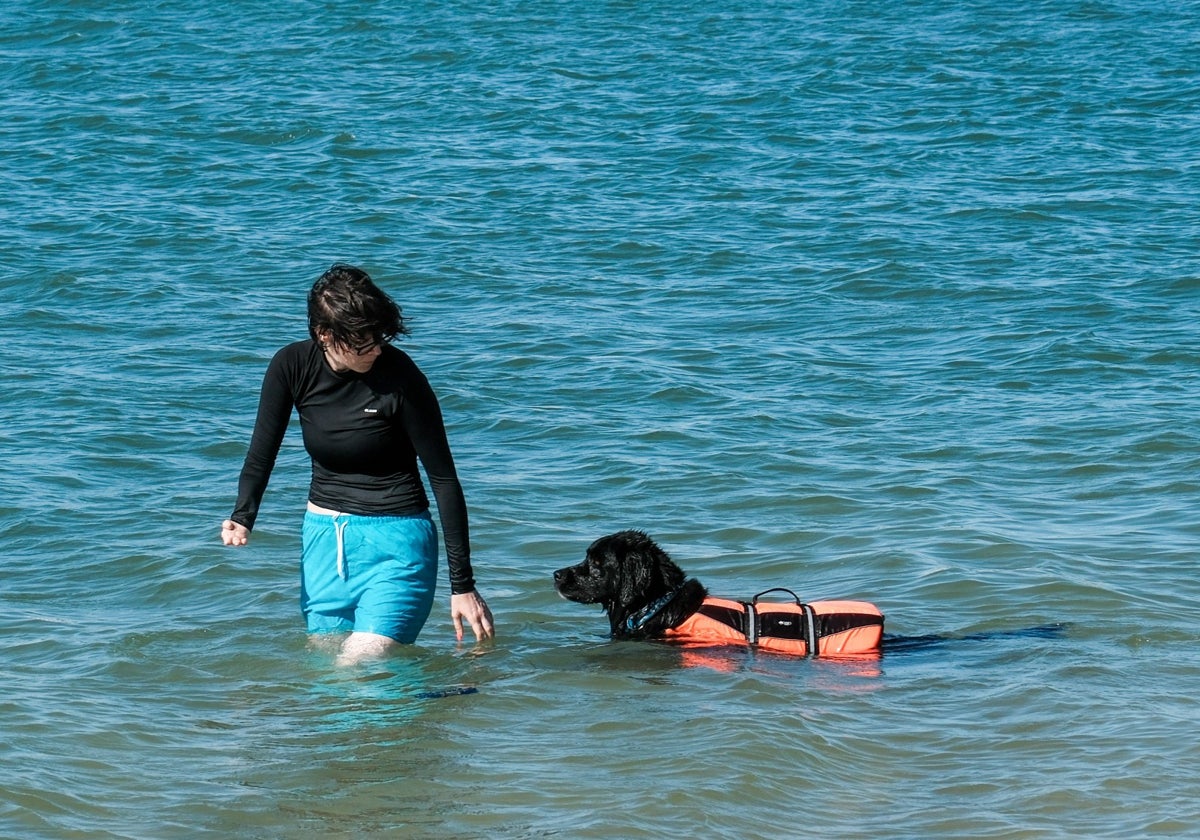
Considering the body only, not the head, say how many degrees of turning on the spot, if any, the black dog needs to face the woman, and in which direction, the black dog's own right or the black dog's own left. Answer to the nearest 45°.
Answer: approximately 45° to the black dog's own left

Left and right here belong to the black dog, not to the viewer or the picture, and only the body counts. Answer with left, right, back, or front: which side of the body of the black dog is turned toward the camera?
left
